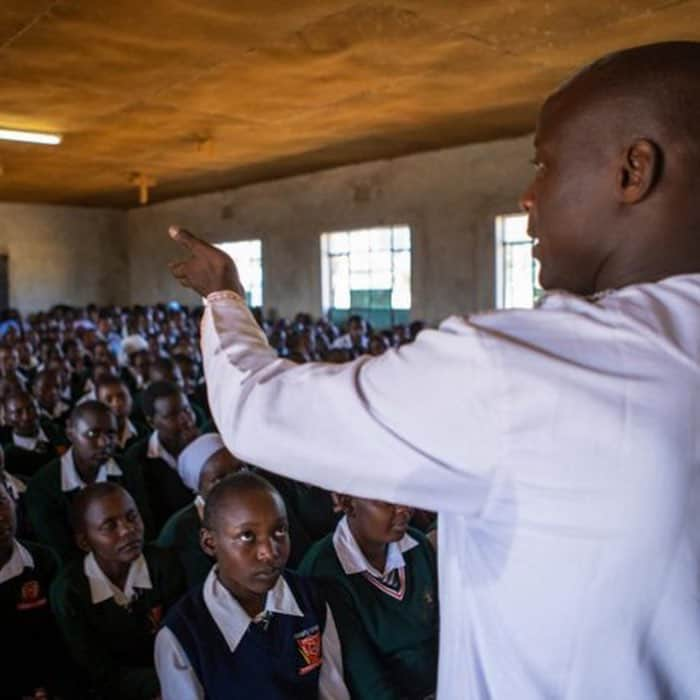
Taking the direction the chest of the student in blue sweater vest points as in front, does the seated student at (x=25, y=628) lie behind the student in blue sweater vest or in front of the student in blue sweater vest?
behind

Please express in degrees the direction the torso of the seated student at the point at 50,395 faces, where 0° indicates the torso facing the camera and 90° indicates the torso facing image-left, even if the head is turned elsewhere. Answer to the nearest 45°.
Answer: approximately 315°

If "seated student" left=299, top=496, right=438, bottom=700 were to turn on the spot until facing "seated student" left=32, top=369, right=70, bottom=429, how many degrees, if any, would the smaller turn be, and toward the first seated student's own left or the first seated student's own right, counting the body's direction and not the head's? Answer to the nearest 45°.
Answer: approximately 180°

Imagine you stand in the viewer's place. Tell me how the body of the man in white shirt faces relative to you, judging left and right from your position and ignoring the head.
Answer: facing away from the viewer and to the left of the viewer

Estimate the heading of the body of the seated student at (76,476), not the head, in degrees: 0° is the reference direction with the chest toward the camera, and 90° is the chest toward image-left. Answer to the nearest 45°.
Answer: approximately 315°
